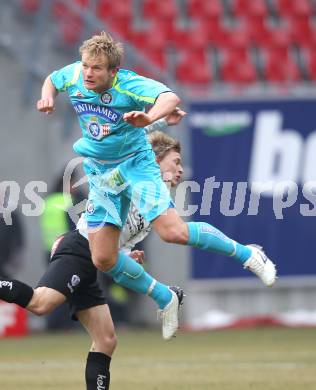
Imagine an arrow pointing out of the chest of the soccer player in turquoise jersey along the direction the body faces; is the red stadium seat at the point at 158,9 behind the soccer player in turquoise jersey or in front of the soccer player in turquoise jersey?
behind

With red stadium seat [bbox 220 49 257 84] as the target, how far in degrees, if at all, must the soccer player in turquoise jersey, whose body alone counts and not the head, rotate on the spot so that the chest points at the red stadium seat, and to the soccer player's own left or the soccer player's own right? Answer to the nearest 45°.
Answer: approximately 135° to the soccer player's own right

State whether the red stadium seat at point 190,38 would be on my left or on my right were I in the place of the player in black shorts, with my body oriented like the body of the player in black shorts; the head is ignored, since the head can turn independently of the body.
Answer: on my left
